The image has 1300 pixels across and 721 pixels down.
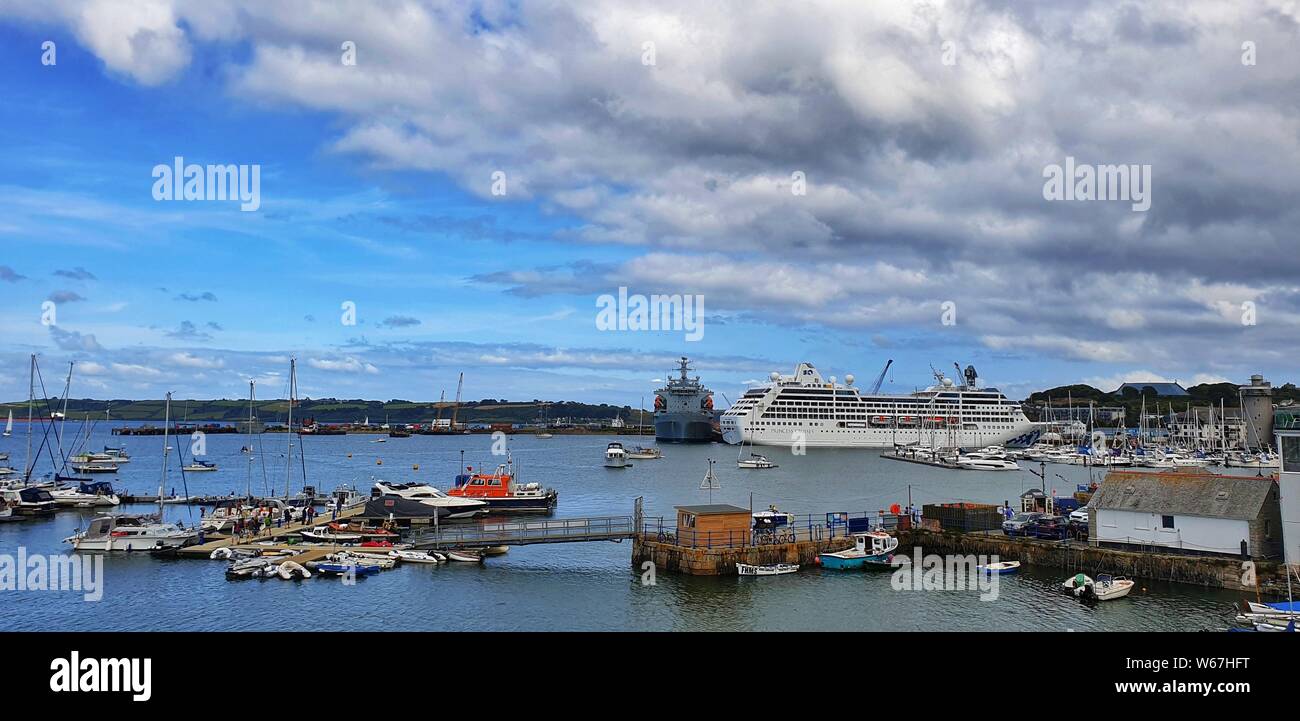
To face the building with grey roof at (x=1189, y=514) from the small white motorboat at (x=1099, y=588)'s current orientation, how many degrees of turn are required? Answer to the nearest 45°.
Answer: approximately 45° to its left

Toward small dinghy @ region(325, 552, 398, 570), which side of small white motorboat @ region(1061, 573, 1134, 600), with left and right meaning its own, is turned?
back

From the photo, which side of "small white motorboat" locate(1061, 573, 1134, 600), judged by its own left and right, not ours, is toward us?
right

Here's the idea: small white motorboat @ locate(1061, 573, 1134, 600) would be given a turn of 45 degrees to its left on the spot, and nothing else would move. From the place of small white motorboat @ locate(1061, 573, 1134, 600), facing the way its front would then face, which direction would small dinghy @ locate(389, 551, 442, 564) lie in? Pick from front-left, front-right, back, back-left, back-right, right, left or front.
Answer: back-left

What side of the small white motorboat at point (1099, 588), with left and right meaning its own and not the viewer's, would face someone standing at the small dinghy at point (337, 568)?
back
